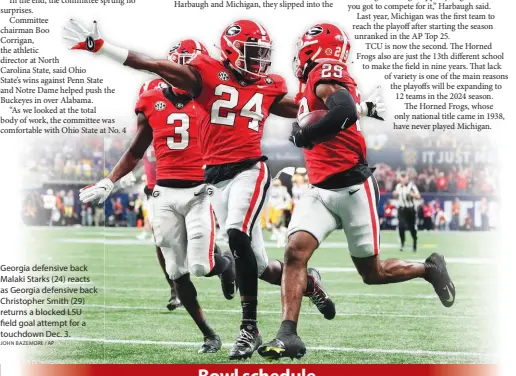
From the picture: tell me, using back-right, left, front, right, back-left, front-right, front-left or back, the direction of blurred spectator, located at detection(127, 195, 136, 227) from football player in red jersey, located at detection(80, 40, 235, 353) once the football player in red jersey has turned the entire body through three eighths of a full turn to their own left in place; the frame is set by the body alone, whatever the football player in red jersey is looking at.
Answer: front-left

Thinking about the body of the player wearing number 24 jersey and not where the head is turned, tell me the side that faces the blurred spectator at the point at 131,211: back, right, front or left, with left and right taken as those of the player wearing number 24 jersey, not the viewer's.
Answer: back

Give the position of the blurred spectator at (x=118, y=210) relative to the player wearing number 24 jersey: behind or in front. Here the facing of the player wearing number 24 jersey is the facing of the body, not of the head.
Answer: behind

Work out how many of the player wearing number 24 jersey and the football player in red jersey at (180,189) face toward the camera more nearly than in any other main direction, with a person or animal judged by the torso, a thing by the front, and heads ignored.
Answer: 2

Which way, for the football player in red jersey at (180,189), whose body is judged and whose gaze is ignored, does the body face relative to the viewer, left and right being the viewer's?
facing the viewer

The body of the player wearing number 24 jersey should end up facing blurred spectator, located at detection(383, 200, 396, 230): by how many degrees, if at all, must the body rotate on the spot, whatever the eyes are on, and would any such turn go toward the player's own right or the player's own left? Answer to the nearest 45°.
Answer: approximately 180°

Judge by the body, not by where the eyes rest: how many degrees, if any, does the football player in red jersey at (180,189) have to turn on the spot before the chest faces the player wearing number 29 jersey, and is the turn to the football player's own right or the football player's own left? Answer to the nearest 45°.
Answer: approximately 45° to the football player's own left

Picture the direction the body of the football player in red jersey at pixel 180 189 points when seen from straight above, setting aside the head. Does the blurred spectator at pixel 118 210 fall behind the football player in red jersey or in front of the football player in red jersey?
behind

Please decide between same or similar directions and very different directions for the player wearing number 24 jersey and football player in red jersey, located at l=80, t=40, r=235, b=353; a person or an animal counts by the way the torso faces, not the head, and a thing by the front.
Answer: same or similar directions

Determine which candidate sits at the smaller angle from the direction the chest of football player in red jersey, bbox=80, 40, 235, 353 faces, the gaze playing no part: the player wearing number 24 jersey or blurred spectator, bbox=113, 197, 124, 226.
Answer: the player wearing number 24 jersey

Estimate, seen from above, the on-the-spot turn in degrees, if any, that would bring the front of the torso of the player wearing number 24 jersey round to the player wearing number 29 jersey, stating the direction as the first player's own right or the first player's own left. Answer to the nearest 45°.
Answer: approximately 45° to the first player's own left
